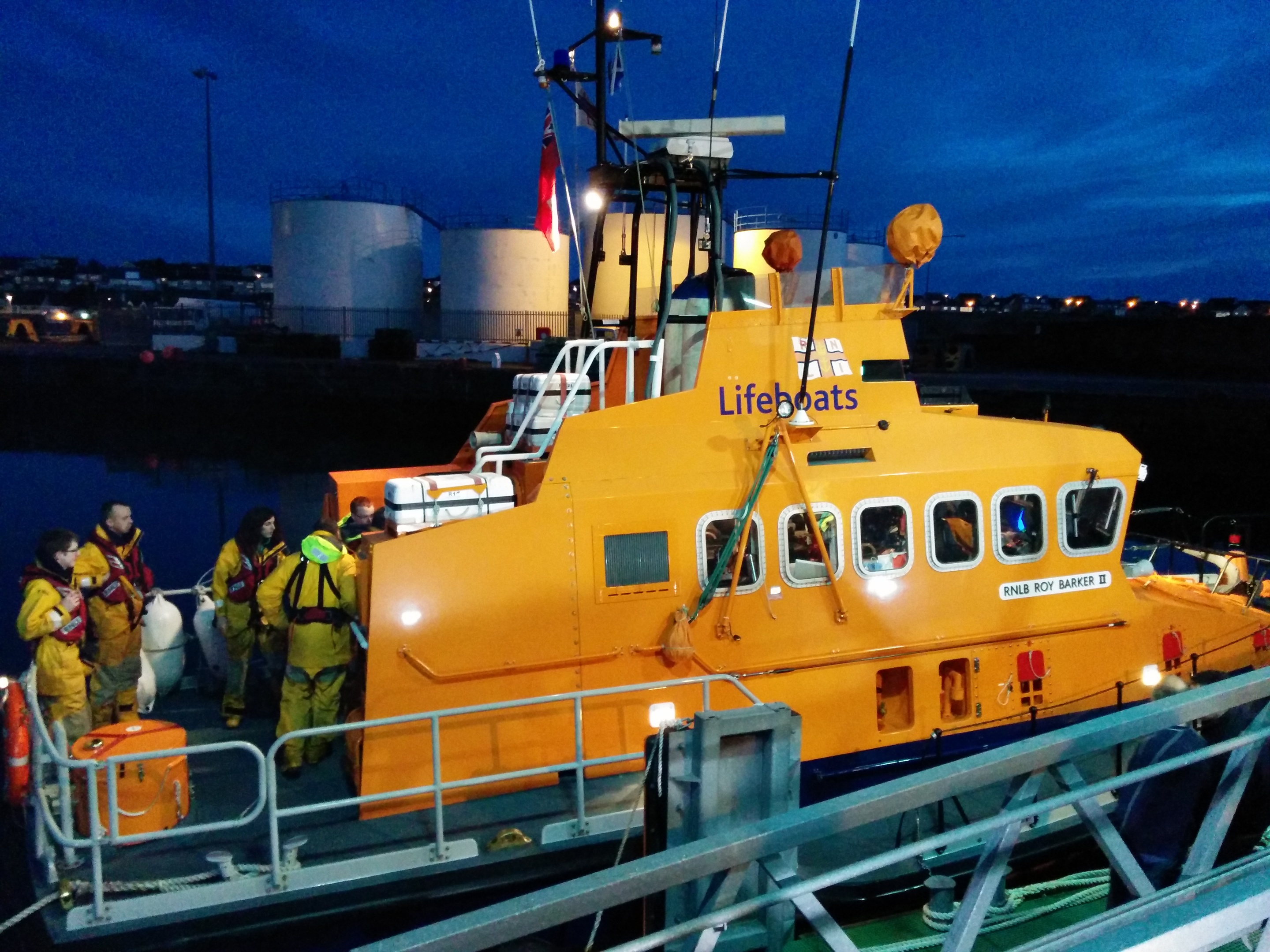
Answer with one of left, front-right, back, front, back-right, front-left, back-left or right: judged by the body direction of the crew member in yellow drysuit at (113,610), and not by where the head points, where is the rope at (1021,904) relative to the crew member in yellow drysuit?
front

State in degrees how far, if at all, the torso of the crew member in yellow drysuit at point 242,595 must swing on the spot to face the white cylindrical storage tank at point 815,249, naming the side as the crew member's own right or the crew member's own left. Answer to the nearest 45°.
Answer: approximately 90° to the crew member's own left

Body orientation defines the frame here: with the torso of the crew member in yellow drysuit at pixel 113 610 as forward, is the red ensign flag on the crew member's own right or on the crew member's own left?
on the crew member's own left

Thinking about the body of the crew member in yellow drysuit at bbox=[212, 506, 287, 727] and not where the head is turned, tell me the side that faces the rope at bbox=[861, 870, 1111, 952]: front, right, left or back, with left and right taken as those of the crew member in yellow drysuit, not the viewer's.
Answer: front

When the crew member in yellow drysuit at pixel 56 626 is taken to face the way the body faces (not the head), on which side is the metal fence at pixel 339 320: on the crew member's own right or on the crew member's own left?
on the crew member's own left

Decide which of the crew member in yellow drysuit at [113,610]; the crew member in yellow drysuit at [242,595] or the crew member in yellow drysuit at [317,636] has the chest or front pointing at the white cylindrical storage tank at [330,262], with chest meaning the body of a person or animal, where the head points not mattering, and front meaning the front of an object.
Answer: the crew member in yellow drysuit at [317,636]

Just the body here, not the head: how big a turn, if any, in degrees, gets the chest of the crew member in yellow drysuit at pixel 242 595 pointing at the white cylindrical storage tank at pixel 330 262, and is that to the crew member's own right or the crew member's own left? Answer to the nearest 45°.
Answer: approximately 135° to the crew member's own left

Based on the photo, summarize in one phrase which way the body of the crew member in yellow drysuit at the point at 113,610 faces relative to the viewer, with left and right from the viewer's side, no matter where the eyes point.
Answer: facing the viewer and to the right of the viewer

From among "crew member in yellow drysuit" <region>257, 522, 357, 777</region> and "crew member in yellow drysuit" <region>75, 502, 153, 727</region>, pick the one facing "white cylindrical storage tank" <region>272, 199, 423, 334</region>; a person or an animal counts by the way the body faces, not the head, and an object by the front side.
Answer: "crew member in yellow drysuit" <region>257, 522, 357, 777</region>

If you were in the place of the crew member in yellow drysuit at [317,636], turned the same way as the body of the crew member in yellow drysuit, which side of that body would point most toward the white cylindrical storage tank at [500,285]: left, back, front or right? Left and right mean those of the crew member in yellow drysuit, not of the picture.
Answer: front

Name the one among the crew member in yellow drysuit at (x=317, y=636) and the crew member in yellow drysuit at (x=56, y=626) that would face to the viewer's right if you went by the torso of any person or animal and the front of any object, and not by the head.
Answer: the crew member in yellow drysuit at (x=56, y=626)

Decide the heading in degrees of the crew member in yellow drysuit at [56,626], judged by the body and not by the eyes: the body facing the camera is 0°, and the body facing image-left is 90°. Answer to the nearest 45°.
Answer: approximately 270°

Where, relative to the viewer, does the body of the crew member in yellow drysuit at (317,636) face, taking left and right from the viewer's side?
facing away from the viewer

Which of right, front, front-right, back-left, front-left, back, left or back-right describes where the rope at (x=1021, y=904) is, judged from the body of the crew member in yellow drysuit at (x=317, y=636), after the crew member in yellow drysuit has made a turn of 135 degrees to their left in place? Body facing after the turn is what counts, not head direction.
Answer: left

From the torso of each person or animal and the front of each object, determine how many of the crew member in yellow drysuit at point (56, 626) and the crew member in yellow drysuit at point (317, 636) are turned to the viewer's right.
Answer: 1

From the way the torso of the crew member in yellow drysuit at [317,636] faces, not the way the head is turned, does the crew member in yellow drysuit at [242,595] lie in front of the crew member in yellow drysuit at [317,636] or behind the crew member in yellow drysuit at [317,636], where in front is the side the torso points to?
in front
